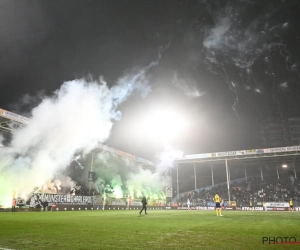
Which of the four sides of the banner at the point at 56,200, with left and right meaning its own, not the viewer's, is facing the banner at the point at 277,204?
left

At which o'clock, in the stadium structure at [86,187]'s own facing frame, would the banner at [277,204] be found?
The banner is roughly at 11 o'clock from the stadium structure.

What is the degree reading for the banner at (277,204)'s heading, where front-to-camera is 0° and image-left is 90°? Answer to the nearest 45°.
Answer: approximately 0°

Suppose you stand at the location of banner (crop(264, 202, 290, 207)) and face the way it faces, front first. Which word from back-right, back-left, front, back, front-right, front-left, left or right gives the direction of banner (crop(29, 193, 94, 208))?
front-right

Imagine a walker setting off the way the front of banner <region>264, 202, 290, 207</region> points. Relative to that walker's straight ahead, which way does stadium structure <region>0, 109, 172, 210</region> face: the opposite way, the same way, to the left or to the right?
to the left

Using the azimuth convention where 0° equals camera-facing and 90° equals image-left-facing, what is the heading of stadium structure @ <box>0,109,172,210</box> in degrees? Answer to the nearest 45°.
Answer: approximately 315°

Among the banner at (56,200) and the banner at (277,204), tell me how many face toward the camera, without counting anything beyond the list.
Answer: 2
